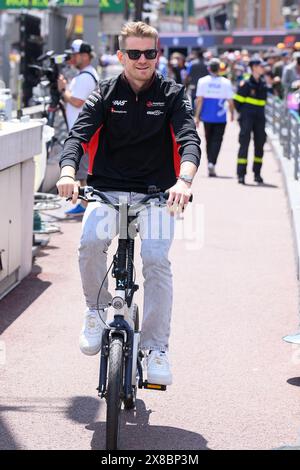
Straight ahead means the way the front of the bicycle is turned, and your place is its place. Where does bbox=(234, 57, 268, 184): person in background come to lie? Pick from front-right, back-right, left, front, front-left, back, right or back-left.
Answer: back

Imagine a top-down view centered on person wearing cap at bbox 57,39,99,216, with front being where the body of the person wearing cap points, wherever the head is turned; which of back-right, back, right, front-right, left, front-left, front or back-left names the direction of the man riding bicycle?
left

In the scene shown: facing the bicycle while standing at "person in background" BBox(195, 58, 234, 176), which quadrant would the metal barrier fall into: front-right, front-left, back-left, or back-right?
back-left
